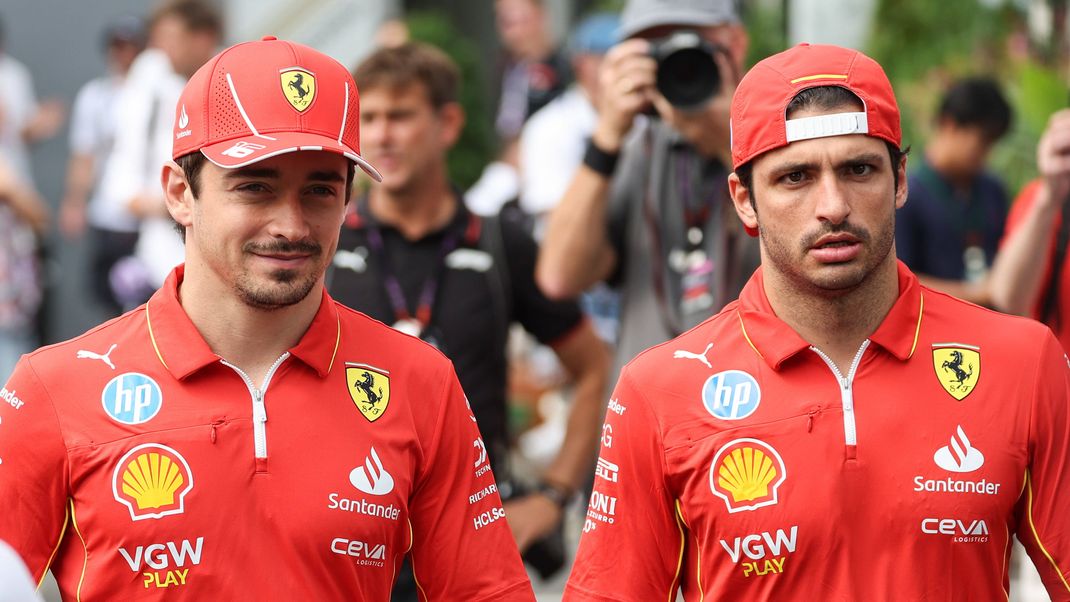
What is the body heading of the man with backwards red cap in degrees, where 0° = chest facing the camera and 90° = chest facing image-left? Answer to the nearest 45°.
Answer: approximately 0°

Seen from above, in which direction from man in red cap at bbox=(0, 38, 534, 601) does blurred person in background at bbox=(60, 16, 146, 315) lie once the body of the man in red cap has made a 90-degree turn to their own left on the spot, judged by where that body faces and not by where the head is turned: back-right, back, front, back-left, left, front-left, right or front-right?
left

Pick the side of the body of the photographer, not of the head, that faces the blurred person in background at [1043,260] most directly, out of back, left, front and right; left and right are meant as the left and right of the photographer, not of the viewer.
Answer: left

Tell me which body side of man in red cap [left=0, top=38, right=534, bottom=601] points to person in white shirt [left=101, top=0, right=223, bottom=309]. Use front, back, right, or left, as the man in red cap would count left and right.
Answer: back

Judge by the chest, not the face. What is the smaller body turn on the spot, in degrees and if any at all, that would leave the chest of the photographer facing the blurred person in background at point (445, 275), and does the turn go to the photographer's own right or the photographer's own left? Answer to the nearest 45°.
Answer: approximately 90° to the photographer's own right

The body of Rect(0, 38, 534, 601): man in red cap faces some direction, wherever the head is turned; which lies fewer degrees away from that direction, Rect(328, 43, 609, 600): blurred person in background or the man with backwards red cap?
the man with backwards red cap
